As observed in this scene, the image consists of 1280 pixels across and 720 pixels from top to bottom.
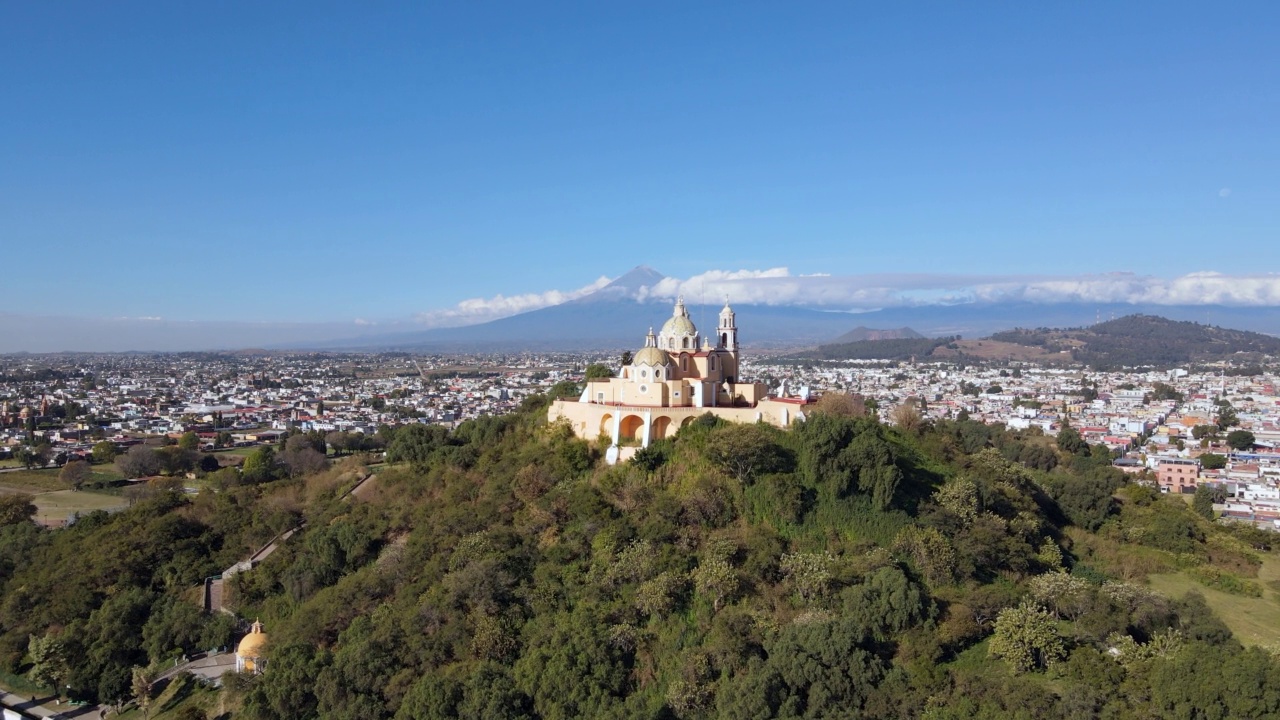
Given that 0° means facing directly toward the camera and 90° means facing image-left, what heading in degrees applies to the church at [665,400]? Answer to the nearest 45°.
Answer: approximately 225°

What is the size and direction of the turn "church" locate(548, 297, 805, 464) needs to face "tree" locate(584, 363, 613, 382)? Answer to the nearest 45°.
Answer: approximately 90° to its left

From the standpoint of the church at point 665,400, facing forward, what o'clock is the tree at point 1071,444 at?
The tree is roughly at 12 o'clock from the church.

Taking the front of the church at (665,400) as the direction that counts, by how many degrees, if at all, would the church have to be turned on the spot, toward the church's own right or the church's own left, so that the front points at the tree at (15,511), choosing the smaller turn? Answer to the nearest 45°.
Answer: approximately 135° to the church's own left

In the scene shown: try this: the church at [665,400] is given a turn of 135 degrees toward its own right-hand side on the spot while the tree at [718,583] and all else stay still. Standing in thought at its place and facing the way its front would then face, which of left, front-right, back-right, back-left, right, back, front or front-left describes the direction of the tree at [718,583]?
front

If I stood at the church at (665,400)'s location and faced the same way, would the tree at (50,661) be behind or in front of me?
behind

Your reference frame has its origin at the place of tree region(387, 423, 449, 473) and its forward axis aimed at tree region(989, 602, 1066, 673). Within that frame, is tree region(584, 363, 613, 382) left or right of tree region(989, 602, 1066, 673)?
left

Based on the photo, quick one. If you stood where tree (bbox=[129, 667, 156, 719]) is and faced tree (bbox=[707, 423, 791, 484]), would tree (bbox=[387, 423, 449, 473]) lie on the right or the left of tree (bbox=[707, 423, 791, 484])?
left
